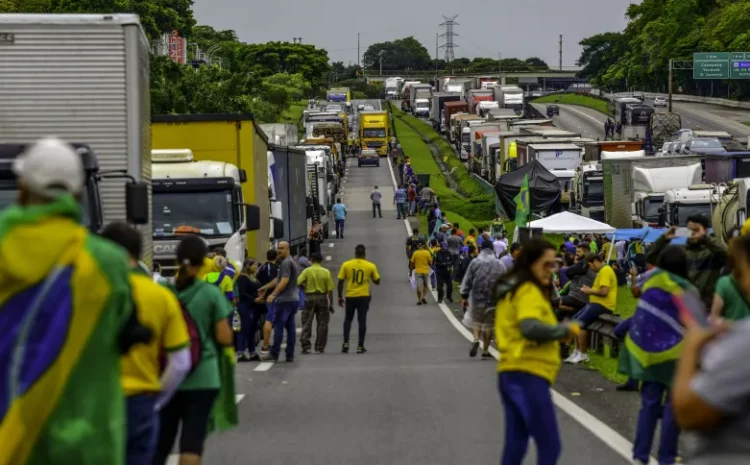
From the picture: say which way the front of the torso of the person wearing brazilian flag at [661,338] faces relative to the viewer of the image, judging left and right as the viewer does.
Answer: facing away from the viewer and to the right of the viewer

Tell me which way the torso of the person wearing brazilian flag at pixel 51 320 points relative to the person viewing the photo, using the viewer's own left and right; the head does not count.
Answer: facing away from the viewer

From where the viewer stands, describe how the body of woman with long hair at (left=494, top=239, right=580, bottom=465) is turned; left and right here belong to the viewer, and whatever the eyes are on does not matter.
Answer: facing to the right of the viewer

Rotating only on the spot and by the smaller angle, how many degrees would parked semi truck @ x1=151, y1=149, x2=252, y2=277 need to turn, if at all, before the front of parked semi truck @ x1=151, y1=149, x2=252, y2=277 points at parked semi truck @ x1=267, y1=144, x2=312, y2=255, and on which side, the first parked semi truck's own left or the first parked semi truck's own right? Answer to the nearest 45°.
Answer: approximately 180°

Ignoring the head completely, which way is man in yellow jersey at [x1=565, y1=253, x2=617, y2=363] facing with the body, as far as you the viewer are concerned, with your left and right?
facing to the left of the viewer

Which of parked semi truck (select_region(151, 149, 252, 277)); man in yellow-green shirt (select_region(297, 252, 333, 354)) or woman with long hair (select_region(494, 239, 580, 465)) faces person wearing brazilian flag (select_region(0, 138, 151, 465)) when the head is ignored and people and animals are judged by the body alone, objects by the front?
the parked semi truck

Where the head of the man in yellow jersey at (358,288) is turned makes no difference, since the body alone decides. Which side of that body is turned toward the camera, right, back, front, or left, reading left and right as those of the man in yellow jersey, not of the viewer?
back

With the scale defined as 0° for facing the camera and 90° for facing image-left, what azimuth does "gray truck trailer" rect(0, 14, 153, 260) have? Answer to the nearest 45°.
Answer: approximately 0°

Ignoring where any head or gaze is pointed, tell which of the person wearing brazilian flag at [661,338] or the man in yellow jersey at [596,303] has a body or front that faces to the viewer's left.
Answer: the man in yellow jersey

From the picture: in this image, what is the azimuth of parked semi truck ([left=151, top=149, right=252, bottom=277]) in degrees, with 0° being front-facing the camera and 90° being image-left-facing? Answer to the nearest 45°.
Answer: approximately 0°

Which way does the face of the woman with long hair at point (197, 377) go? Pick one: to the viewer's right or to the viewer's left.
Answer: to the viewer's right

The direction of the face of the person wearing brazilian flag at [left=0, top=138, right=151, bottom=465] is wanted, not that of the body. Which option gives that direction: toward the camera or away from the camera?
away from the camera
